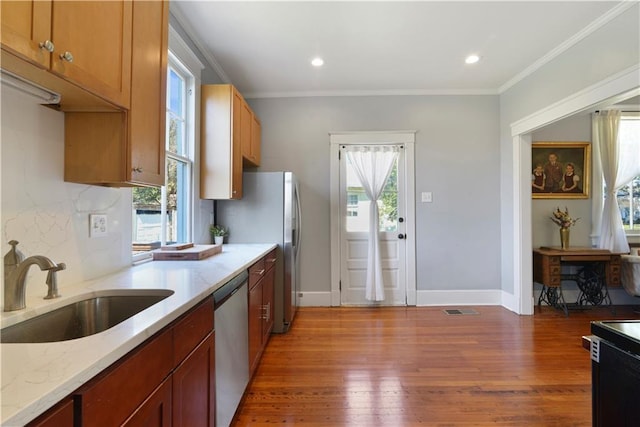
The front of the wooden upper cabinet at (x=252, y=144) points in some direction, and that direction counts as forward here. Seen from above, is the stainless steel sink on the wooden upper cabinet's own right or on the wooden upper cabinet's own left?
on the wooden upper cabinet's own right

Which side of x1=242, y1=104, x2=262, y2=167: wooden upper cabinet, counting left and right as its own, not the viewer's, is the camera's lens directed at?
right

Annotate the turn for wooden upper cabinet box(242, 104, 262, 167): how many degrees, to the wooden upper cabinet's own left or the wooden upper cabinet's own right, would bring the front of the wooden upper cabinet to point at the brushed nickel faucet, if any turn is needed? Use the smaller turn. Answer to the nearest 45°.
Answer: approximately 90° to the wooden upper cabinet's own right

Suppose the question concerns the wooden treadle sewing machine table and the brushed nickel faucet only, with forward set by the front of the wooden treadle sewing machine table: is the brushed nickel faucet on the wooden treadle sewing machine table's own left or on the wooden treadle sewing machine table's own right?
on the wooden treadle sewing machine table's own right

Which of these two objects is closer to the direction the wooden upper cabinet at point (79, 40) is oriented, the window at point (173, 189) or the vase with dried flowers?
the vase with dried flowers

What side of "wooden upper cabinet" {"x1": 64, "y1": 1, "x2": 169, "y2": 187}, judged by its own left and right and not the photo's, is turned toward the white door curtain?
left

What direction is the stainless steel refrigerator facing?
to the viewer's right

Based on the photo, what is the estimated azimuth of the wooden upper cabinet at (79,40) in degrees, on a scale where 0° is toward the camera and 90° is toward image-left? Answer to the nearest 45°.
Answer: approximately 315°

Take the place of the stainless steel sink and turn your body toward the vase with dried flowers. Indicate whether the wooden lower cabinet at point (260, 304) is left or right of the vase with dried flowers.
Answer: left

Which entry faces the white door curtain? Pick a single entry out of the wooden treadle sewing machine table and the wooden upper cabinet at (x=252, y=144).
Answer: the wooden upper cabinet

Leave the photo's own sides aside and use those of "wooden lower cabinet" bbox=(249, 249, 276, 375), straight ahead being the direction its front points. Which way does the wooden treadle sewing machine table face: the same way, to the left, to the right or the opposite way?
to the right

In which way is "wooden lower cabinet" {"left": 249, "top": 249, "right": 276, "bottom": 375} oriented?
to the viewer's right

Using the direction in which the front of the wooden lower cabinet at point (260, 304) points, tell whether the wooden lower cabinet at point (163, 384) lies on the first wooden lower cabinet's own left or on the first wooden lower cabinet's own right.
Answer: on the first wooden lower cabinet's own right

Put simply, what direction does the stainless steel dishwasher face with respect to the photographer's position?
facing to the right of the viewer
